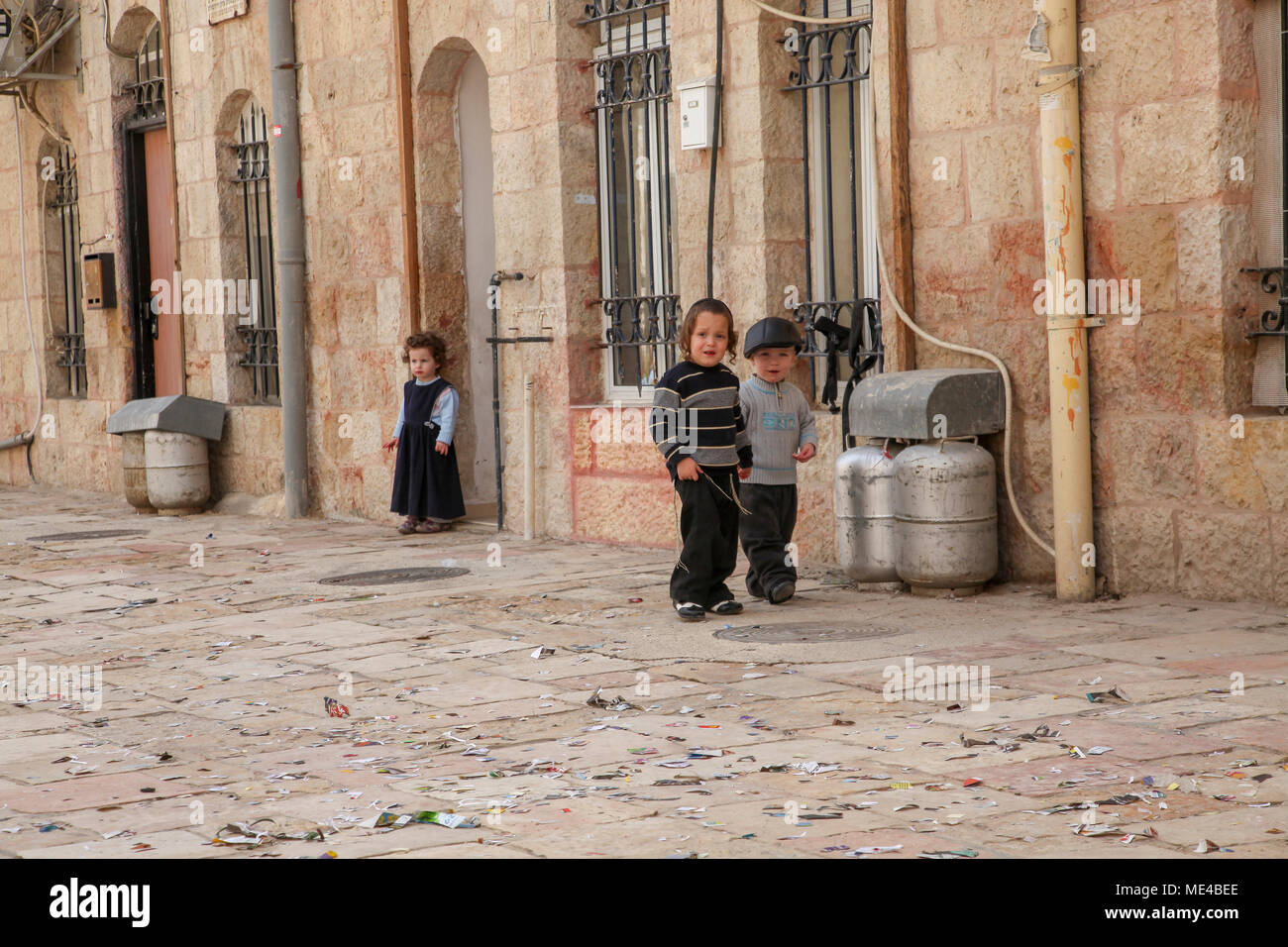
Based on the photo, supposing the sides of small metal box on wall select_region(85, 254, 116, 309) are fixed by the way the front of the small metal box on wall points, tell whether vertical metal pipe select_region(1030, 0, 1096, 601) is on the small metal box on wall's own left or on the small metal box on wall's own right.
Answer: on the small metal box on wall's own left

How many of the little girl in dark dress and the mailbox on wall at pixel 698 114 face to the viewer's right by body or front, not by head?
0

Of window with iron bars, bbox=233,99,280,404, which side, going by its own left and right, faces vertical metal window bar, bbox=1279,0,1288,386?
left

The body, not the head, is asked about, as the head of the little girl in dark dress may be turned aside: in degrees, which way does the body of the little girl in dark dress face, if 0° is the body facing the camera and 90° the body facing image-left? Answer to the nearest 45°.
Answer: approximately 45°

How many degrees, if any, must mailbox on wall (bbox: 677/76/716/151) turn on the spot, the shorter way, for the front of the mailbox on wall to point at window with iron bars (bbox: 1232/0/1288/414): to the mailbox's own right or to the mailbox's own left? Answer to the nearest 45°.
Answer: approximately 90° to the mailbox's own left

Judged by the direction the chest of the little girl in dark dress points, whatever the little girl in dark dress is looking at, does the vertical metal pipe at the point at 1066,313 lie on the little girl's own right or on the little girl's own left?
on the little girl's own left

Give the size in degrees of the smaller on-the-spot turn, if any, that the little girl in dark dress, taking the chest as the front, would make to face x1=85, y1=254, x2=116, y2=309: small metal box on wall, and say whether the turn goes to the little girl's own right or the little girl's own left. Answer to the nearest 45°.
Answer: approximately 90° to the little girl's own right

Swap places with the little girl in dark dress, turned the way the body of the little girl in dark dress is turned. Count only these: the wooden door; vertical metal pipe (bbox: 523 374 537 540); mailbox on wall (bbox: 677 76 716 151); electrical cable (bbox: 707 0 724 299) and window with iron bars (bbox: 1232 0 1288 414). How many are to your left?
4

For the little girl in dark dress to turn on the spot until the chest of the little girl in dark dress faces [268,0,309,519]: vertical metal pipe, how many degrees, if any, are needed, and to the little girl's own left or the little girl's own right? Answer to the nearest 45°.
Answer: approximately 90° to the little girl's own right

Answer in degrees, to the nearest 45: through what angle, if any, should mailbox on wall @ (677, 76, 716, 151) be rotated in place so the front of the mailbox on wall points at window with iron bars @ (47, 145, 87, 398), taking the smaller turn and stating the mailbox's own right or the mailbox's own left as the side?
approximately 90° to the mailbox's own right

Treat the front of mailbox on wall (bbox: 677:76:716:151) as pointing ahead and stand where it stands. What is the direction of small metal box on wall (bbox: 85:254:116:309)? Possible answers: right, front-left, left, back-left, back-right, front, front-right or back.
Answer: right

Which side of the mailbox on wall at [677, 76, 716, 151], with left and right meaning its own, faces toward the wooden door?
right

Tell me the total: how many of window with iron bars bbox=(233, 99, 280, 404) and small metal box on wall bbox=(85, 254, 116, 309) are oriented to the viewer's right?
0
